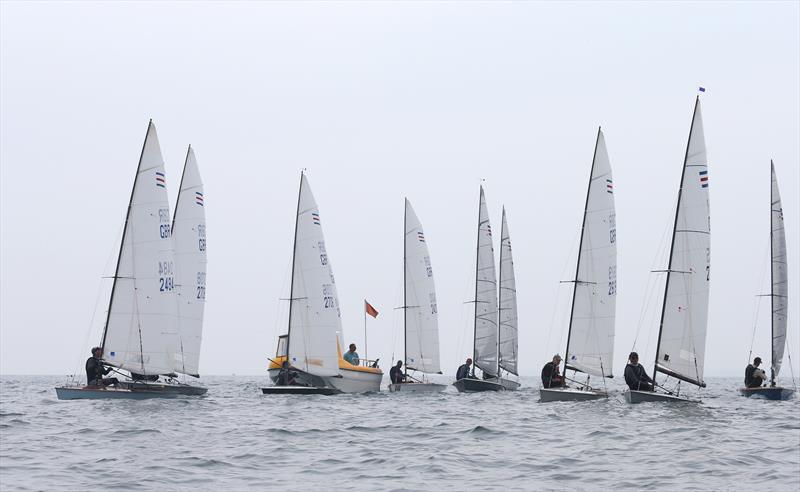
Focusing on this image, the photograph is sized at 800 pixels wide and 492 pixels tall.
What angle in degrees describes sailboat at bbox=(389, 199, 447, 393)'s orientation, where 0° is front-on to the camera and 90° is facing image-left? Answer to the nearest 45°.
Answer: approximately 45°

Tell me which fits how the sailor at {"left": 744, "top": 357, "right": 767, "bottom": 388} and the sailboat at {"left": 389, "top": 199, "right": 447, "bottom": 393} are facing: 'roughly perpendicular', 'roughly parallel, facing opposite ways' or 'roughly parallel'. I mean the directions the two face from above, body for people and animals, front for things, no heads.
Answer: roughly perpendicular

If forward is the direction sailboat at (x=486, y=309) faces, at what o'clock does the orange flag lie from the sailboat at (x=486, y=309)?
The orange flag is roughly at 1 o'clock from the sailboat.
